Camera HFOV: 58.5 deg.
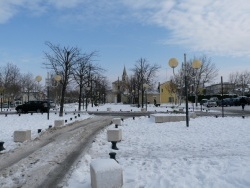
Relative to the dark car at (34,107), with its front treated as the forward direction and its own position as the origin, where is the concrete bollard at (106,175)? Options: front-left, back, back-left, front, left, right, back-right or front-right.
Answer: left

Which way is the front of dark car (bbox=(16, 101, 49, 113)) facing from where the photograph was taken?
facing to the left of the viewer

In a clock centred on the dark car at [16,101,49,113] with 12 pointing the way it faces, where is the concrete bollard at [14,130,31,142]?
The concrete bollard is roughly at 9 o'clock from the dark car.
